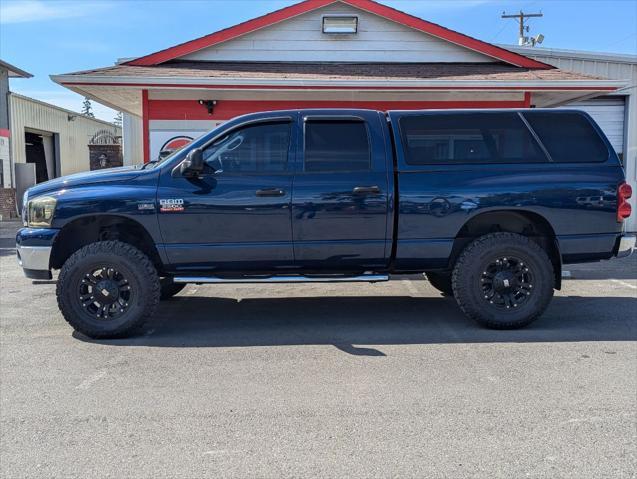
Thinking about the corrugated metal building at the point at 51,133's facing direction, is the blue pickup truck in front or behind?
in front

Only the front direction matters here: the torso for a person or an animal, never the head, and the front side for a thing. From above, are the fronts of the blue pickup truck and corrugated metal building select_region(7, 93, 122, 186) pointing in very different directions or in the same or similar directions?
very different directions

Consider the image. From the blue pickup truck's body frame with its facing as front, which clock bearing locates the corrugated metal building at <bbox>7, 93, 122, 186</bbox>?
The corrugated metal building is roughly at 2 o'clock from the blue pickup truck.

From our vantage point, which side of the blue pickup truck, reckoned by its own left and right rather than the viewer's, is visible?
left

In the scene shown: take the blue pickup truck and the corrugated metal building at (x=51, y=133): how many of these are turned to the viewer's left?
1

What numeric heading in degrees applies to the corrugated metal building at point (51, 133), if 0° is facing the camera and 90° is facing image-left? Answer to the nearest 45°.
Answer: approximately 315°
